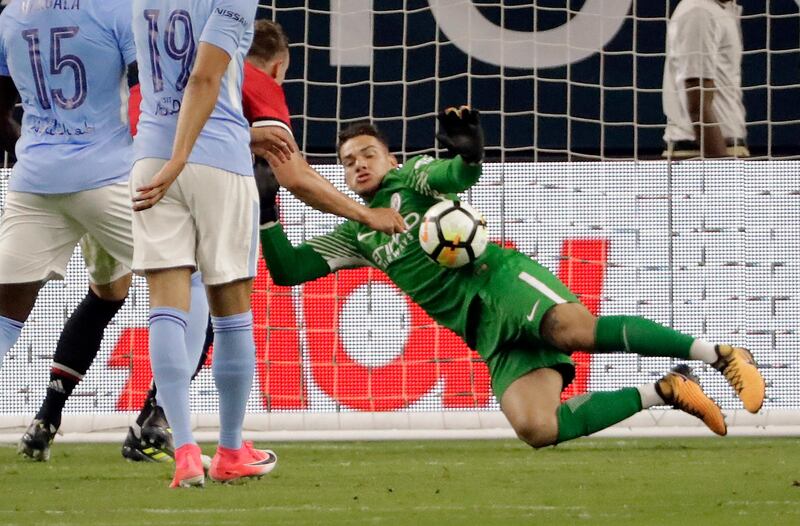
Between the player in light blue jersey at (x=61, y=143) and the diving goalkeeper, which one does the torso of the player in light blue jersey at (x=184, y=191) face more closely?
the diving goalkeeper

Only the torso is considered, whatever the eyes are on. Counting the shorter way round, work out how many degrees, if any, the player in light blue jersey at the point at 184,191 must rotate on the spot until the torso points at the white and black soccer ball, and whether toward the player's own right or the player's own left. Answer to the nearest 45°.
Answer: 0° — they already face it

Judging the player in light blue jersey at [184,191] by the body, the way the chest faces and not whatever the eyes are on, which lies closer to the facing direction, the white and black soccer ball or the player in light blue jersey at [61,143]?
the white and black soccer ball

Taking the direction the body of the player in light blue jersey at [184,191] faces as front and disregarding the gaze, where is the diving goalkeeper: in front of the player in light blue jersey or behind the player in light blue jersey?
in front

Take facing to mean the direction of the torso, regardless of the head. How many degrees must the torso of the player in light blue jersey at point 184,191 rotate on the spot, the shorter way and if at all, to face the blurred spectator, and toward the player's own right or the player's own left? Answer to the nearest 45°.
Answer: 0° — they already face them

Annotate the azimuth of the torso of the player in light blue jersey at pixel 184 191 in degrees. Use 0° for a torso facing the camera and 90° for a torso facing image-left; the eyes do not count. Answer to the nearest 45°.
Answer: approximately 225°

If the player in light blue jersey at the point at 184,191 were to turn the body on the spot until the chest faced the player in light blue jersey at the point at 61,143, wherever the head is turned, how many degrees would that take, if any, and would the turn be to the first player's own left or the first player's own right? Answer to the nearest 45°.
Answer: approximately 90° to the first player's own left
